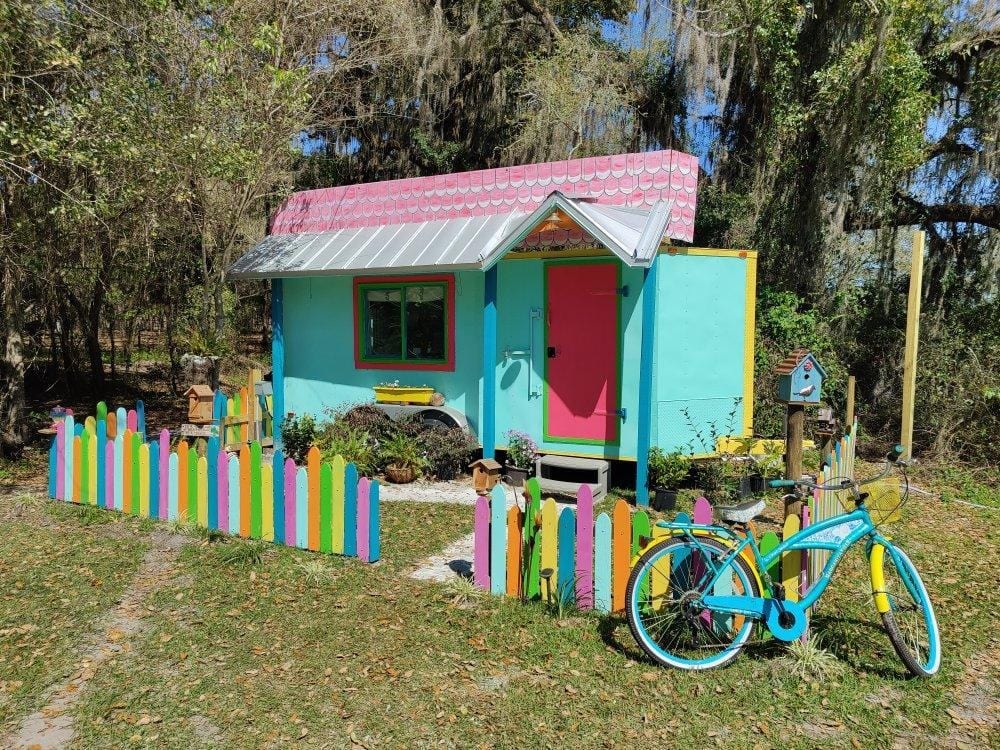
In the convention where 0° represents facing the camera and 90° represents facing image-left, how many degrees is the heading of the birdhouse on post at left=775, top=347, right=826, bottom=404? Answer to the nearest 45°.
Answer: approximately 315°

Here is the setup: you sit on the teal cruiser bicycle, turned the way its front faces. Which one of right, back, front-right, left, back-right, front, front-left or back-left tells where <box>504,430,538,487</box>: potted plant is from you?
back-left

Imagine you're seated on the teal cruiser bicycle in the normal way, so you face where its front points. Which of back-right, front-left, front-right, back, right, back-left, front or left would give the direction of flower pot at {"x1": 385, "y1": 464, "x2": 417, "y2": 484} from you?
back-left

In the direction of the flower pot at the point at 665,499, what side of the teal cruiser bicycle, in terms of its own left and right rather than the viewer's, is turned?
left

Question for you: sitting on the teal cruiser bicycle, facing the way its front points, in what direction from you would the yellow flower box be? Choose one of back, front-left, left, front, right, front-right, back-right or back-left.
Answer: back-left

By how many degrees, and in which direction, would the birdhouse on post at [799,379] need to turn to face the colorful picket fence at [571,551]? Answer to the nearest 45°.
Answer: approximately 90° to its right

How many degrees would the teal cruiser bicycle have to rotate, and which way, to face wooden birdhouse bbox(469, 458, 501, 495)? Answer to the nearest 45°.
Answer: approximately 135° to its left

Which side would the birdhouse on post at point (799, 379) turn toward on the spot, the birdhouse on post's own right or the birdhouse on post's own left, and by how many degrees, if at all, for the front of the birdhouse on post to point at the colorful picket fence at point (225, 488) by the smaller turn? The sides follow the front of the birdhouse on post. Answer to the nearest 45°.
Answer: approximately 135° to the birdhouse on post's own right

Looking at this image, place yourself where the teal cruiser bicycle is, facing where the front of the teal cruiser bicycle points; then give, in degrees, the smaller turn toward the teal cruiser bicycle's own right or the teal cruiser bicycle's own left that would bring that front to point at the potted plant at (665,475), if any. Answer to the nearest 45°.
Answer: approximately 90° to the teal cruiser bicycle's own left

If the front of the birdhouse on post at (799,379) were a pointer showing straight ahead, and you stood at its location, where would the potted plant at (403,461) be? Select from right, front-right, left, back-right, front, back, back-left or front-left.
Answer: back-right

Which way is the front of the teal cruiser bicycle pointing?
to the viewer's right

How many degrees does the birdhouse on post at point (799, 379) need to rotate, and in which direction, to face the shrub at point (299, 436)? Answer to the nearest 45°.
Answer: approximately 135° to its right

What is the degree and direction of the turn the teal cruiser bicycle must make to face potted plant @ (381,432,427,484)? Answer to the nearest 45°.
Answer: approximately 135° to its left

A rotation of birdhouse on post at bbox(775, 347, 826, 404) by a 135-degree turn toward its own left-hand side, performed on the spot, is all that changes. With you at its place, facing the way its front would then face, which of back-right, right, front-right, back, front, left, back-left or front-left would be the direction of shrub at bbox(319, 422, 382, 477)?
left
